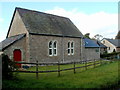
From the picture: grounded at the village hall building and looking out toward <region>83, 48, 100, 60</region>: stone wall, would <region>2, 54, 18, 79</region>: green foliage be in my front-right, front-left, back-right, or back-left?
back-right

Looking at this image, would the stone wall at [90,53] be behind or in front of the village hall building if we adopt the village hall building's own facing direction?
behind

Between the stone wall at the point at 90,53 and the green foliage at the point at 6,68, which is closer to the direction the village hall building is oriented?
the green foliage

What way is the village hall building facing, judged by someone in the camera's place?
facing the viewer and to the left of the viewer

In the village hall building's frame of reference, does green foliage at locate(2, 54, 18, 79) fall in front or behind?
in front
